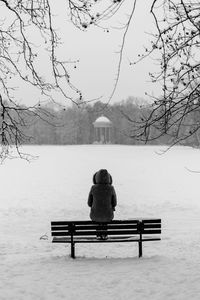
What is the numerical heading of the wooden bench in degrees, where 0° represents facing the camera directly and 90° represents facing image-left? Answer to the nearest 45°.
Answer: approximately 180°
